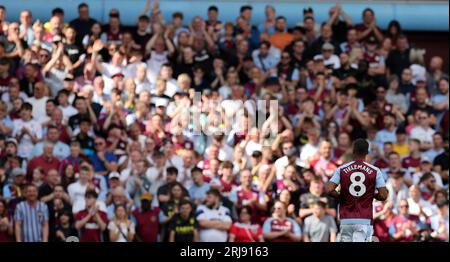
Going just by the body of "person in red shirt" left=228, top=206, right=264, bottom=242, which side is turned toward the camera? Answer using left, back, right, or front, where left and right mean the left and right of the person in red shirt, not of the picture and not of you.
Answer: front

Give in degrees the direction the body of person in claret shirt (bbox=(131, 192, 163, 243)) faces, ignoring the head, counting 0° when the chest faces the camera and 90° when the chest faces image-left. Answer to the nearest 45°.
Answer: approximately 0°

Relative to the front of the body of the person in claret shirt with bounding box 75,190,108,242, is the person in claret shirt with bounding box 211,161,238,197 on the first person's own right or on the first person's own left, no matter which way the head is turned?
on the first person's own left

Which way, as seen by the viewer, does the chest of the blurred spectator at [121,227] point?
toward the camera

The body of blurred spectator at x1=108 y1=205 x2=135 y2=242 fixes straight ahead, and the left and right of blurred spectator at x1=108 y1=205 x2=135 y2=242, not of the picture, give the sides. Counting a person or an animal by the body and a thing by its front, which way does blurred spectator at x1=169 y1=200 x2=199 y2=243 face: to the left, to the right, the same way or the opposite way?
the same way

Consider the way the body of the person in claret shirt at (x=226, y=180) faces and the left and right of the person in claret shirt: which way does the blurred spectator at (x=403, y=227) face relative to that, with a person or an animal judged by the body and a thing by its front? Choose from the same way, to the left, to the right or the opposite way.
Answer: the same way

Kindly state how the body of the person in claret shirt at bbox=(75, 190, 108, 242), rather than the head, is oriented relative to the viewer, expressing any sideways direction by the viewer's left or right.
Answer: facing the viewer

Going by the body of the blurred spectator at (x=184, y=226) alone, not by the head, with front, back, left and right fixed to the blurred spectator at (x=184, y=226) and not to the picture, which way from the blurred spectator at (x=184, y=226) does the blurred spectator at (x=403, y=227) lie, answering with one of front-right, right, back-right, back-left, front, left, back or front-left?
left

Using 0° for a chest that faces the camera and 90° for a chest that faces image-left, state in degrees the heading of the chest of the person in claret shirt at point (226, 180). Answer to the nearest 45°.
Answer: approximately 0°

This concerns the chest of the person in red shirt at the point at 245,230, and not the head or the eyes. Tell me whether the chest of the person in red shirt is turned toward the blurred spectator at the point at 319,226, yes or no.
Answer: no

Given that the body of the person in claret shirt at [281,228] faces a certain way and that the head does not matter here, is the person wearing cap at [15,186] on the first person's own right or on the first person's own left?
on the first person's own right

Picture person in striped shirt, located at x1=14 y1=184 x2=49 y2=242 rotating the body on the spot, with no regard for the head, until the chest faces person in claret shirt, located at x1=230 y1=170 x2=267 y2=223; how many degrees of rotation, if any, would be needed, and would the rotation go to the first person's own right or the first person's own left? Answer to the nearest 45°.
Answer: approximately 90° to the first person's own left

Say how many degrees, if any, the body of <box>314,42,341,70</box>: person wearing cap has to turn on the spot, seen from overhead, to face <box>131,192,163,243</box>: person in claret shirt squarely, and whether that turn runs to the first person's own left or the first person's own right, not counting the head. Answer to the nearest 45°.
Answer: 0° — they already face them

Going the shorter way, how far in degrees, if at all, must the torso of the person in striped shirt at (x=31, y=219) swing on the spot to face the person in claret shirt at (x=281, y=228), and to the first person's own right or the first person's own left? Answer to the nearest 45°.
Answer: approximately 90° to the first person's own left

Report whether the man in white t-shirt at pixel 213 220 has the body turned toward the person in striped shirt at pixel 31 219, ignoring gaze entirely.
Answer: no

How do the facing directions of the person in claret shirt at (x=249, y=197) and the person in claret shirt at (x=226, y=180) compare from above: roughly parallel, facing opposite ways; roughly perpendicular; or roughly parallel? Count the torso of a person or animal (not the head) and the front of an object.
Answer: roughly parallel

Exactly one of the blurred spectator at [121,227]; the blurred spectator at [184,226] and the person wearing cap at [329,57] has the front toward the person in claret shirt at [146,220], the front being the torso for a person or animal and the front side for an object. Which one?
the person wearing cap
